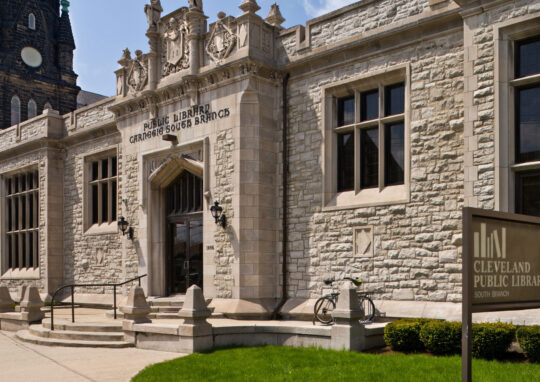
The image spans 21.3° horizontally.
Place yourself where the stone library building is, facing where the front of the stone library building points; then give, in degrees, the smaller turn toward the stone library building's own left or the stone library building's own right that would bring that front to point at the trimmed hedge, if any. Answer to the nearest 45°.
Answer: approximately 45° to the stone library building's own left

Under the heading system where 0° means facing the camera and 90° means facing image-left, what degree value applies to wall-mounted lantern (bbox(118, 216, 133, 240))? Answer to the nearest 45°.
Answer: approximately 45°

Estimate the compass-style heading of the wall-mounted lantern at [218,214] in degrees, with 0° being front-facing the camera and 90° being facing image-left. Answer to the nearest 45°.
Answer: approximately 45°

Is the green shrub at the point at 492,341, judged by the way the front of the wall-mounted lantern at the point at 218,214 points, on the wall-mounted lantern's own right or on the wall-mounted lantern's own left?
on the wall-mounted lantern's own left

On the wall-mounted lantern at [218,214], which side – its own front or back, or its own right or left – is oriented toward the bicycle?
left

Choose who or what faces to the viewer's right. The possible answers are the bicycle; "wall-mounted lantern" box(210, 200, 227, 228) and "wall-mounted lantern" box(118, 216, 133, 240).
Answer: the bicycle

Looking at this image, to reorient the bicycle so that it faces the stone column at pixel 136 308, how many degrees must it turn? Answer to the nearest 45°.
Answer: approximately 180°

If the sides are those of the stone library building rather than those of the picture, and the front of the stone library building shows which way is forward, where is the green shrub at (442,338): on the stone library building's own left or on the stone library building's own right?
on the stone library building's own left

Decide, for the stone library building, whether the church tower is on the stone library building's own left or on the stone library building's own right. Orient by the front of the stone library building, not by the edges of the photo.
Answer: on the stone library building's own right

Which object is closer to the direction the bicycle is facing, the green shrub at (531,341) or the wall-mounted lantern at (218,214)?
the green shrub

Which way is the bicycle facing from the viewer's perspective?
to the viewer's right

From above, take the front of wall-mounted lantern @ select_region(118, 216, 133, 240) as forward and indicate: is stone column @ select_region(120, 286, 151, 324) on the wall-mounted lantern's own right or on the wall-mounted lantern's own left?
on the wall-mounted lantern's own left

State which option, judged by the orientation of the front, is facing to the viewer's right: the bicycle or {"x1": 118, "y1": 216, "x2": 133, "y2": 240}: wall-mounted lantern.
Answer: the bicycle
